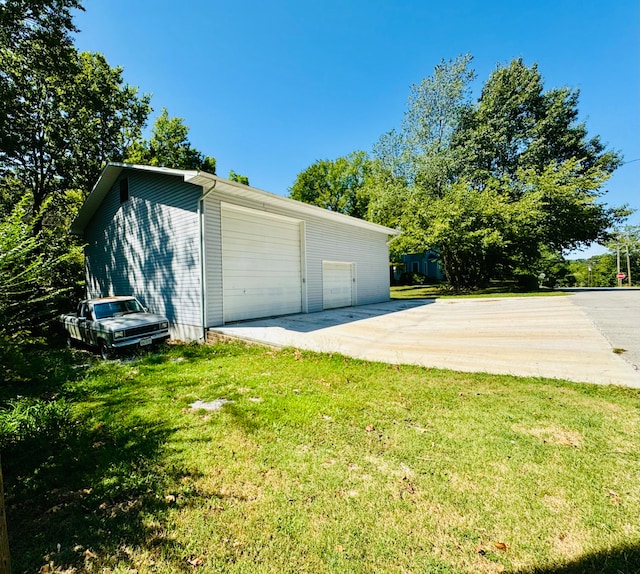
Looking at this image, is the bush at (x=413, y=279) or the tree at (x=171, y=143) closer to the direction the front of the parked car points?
the bush

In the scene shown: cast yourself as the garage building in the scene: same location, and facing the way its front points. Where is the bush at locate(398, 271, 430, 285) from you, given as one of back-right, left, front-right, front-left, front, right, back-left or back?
left

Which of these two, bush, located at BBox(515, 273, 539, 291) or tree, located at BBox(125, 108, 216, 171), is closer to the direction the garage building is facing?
the bush

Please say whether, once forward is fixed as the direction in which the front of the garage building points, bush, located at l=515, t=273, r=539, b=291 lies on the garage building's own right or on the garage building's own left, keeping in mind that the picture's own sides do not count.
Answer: on the garage building's own left

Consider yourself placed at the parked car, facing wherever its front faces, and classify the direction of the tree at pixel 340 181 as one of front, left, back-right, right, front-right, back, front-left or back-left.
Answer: left

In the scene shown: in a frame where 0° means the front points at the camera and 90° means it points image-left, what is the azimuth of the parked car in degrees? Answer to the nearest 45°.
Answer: approximately 315°

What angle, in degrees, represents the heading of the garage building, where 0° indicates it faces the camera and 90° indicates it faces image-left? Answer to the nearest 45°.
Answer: approximately 315°
